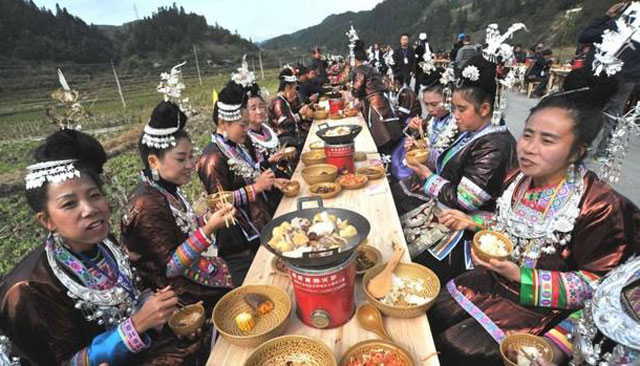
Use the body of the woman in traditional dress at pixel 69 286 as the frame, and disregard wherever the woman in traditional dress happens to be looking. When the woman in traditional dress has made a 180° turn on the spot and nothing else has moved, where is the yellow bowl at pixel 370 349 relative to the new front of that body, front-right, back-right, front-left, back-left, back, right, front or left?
back

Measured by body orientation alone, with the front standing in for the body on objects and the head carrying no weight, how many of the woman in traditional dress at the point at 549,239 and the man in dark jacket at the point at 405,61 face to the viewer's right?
0

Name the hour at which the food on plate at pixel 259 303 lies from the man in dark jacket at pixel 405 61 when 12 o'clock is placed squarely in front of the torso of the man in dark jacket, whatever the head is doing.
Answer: The food on plate is roughly at 12 o'clock from the man in dark jacket.

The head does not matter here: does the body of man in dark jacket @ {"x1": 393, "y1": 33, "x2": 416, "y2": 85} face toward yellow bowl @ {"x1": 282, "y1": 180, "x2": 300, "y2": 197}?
yes

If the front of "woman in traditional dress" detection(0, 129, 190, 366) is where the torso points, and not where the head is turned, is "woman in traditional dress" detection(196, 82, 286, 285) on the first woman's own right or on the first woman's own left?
on the first woman's own left

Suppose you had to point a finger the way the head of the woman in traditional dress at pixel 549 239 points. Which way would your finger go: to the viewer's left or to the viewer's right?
to the viewer's left

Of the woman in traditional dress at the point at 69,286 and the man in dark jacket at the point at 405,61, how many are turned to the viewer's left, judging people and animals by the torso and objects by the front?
0

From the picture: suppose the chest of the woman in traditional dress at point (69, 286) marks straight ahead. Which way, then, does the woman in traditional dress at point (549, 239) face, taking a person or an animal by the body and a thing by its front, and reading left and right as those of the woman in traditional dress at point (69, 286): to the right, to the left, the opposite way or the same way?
the opposite way

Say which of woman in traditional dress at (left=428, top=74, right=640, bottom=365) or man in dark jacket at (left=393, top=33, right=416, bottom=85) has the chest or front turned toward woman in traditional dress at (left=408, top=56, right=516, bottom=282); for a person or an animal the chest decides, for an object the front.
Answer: the man in dark jacket

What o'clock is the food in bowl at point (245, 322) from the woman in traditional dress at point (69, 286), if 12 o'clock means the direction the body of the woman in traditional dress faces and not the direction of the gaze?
The food in bowl is roughly at 12 o'clock from the woman in traditional dress.

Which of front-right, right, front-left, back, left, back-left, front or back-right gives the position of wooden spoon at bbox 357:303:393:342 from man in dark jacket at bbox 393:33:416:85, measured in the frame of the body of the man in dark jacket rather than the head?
front

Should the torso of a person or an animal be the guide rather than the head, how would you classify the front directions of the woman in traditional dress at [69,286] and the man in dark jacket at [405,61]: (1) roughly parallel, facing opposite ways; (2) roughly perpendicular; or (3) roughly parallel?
roughly perpendicular

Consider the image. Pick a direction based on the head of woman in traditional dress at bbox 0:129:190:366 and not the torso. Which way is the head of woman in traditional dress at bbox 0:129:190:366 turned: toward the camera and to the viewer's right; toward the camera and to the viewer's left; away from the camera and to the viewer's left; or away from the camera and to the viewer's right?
toward the camera and to the viewer's right

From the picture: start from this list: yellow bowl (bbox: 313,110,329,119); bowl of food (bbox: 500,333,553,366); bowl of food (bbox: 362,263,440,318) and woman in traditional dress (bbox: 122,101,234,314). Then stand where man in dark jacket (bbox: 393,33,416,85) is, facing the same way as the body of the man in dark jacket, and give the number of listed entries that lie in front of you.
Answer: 4

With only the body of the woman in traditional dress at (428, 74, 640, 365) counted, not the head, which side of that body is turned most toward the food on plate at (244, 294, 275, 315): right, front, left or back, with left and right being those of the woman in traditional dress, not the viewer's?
front

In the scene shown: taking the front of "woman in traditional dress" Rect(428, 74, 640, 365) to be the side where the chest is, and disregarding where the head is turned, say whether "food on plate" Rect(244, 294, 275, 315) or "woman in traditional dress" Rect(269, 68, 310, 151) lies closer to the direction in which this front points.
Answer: the food on plate

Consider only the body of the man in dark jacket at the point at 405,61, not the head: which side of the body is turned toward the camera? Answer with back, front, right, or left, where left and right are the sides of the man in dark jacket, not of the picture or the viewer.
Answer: front

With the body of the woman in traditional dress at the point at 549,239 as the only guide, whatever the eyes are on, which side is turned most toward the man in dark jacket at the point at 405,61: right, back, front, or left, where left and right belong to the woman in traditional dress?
right

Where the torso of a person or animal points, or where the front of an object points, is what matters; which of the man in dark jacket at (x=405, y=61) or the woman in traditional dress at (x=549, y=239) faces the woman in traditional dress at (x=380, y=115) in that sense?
the man in dark jacket

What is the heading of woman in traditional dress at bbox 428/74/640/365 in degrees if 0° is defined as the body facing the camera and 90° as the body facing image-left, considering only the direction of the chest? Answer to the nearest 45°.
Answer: approximately 45°

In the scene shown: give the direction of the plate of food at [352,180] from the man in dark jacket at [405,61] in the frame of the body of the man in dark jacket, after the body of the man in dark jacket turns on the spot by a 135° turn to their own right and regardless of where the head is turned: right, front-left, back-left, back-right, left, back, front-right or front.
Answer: back-left
